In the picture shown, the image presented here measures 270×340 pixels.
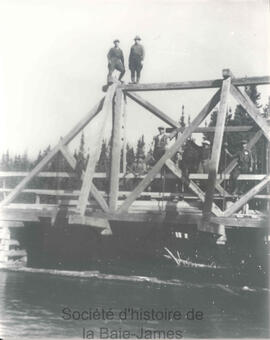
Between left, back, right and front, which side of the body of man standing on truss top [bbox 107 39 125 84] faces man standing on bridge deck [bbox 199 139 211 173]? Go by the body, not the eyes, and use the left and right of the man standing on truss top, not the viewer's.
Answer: left

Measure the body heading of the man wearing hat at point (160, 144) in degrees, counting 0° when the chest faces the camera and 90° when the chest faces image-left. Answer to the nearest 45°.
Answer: approximately 0°

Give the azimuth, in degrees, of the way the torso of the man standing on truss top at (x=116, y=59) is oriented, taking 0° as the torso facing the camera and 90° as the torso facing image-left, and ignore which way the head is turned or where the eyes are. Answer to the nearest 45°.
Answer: approximately 0°
